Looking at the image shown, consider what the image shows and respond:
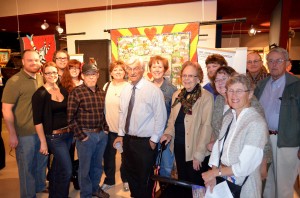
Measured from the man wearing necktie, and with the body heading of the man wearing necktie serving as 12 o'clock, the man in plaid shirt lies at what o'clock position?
The man in plaid shirt is roughly at 2 o'clock from the man wearing necktie.

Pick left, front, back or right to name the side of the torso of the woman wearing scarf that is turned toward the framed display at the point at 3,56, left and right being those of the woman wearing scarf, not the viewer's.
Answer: right

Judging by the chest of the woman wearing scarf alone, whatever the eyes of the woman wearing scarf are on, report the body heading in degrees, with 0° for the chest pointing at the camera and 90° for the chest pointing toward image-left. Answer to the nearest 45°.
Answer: approximately 45°

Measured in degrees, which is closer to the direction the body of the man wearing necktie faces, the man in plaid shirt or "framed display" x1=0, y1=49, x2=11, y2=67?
the man in plaid shirt

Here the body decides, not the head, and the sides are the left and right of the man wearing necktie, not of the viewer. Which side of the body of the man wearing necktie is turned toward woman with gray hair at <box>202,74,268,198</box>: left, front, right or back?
left

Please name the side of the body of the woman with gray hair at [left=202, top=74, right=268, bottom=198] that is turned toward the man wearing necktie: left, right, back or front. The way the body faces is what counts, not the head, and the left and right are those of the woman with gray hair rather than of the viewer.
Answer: right
